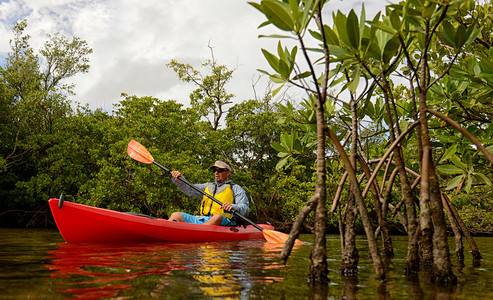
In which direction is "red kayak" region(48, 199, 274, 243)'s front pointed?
to the viewer's left

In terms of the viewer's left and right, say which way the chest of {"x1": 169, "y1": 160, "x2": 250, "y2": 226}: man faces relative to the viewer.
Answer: facing the viewer and to the left of the viewer
